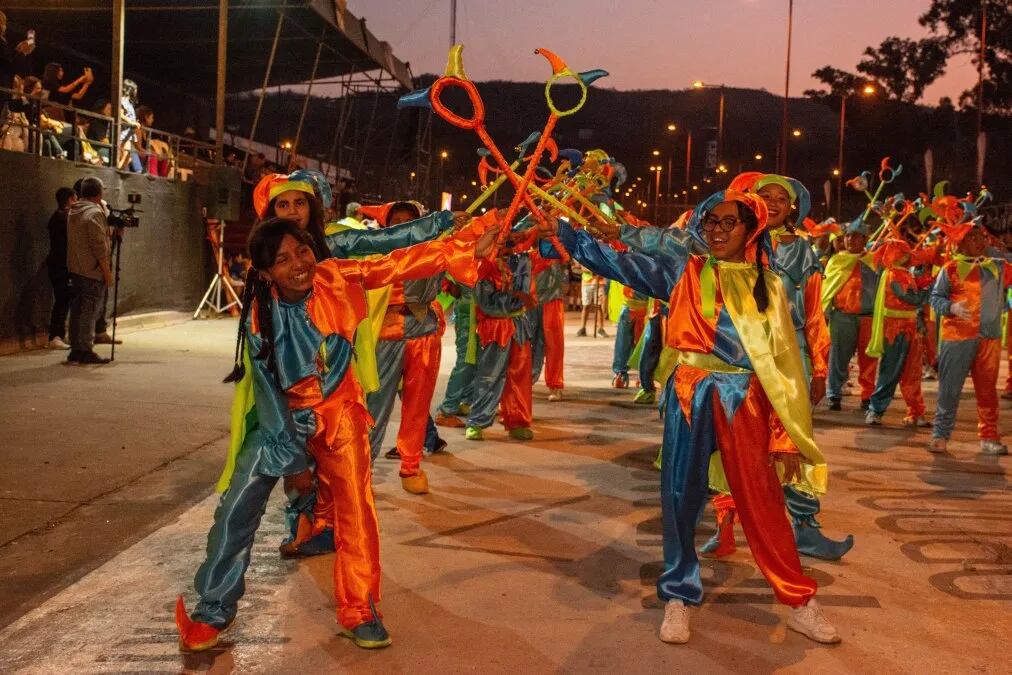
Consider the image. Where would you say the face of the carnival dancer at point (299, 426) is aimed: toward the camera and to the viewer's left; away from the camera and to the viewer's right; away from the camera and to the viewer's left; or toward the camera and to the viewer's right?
toward the camera and to the viewer's right

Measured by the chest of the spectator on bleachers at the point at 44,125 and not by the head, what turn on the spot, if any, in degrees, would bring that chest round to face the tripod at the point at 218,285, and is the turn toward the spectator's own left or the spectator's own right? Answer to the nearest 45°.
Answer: approximately 45° to the spectator's own left

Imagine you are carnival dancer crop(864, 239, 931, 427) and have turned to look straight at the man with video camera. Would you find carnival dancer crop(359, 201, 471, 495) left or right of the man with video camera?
left

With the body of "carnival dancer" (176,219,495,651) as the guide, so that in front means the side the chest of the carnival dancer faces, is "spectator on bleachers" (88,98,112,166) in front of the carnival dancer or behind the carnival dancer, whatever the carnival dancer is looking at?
behind

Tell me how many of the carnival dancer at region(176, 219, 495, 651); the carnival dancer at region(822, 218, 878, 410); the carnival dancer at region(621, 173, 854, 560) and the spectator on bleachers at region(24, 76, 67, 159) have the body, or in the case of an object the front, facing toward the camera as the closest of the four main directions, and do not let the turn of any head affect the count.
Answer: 3

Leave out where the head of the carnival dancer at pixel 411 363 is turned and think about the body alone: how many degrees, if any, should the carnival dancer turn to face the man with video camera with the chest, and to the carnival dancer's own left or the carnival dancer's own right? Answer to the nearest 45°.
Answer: approximately 135° to the carnival dancer's own right

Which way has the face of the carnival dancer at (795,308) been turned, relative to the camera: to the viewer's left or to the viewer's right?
to the viewer's left

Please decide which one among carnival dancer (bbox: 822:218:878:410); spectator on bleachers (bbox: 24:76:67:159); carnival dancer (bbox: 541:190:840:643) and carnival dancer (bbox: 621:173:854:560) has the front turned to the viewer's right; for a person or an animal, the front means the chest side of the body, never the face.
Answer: the spectator on bleachers

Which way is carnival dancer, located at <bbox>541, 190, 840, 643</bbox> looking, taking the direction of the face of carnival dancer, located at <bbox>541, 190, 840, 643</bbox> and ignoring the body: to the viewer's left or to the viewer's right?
to the viewer's left

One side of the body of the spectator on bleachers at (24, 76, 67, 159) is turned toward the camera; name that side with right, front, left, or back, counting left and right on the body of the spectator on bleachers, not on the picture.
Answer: right

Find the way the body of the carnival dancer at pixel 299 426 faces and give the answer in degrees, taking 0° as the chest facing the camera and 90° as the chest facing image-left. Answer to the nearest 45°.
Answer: approximately 0°

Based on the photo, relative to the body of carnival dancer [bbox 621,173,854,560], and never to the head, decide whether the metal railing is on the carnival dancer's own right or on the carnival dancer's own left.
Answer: on the carnival dancer's own right
